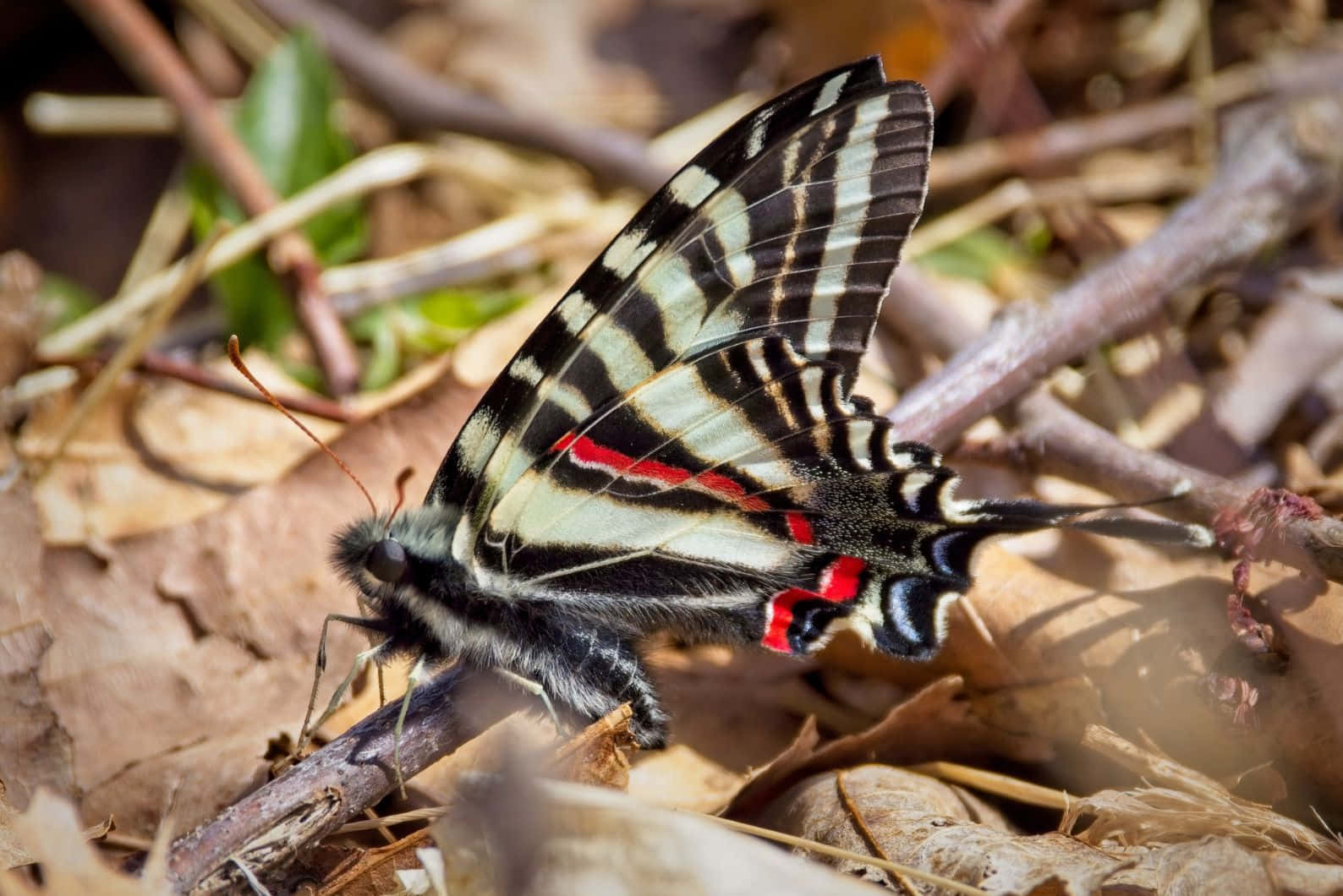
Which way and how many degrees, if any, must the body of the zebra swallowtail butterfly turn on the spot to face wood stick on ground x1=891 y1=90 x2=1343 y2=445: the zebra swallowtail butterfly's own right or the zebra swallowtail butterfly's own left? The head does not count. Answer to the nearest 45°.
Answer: approximately 135° to the zebra swallowtail butterfly's own right

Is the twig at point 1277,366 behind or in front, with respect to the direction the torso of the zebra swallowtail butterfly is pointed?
behind

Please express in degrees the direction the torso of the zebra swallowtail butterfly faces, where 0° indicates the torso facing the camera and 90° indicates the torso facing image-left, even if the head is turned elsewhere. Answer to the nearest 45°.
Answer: approximately 90°

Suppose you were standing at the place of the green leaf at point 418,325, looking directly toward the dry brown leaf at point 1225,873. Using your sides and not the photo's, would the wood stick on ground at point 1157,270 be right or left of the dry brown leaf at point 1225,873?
left

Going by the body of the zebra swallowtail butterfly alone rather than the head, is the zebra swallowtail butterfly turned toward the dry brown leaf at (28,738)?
yes

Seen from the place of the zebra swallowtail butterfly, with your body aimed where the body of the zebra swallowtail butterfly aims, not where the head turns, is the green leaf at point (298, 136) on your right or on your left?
on your right

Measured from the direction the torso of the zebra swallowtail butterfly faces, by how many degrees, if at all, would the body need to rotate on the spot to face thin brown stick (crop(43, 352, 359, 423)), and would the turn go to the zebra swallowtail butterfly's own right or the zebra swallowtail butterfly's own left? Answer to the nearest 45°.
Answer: approximately 45° to the zebra swallowtail butterfly's own right

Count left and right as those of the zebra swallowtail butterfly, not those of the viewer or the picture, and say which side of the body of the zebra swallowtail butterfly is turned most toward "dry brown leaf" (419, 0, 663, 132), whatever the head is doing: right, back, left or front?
right
